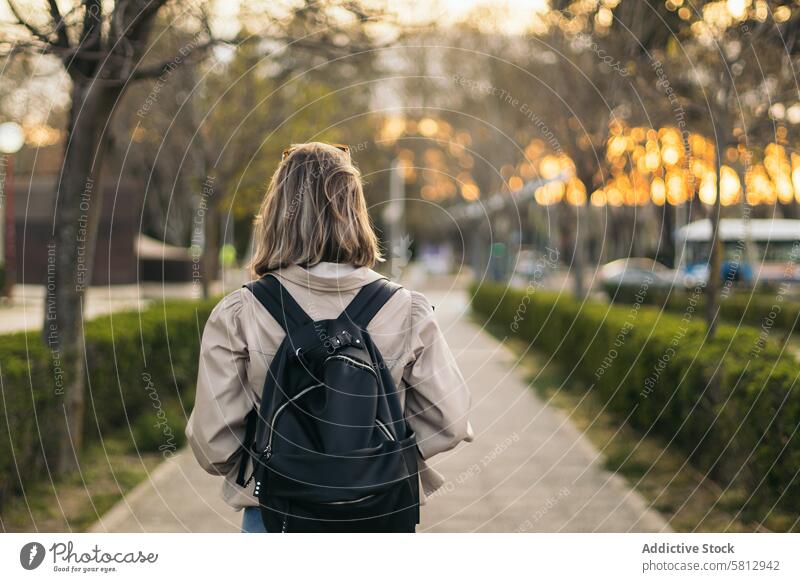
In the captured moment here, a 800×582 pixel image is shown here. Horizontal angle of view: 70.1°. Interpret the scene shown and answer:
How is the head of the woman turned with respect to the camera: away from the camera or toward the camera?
away from the camera

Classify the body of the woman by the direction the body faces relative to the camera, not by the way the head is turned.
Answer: away from the camera
